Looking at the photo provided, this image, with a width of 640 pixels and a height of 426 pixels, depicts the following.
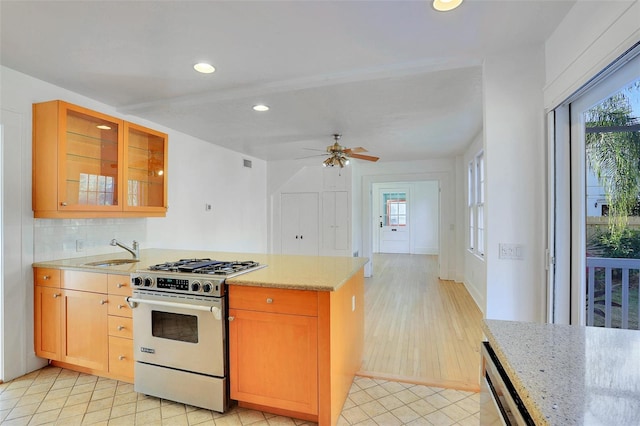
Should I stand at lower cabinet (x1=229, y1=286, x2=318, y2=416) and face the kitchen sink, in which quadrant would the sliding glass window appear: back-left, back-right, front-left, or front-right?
back-right

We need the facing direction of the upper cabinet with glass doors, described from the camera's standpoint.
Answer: facing the viewer and to the right of the viewer

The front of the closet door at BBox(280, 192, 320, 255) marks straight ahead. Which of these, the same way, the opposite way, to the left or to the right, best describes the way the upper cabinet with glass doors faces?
to the left

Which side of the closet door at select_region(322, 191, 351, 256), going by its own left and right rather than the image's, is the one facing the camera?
front

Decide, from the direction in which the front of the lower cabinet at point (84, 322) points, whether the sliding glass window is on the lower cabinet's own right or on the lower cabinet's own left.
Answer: on the lower cabinet's own left

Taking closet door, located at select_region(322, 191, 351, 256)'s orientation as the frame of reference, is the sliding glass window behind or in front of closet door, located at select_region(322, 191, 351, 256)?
in front

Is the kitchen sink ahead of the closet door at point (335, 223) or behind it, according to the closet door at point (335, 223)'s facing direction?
ahead

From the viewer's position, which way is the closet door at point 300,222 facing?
facing the viewer

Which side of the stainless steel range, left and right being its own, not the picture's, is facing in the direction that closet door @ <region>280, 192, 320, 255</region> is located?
back

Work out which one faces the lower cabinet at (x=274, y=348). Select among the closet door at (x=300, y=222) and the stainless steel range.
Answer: the closet door

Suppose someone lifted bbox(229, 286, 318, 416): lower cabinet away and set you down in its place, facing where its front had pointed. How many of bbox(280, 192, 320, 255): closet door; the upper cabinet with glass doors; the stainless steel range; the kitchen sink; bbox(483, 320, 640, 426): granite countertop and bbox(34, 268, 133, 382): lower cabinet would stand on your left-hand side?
1

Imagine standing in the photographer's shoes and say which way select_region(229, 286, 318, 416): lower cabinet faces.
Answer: facing the viewer and to the left of the viewer

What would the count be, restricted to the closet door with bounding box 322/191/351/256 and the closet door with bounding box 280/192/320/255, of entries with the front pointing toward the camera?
2

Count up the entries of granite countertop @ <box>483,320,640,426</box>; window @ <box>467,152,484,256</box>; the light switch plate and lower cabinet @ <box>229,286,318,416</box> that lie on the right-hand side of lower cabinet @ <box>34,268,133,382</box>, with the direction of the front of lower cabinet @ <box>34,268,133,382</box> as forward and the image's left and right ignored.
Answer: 0

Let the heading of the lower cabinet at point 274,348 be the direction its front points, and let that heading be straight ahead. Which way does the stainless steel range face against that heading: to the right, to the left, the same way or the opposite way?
the same way
